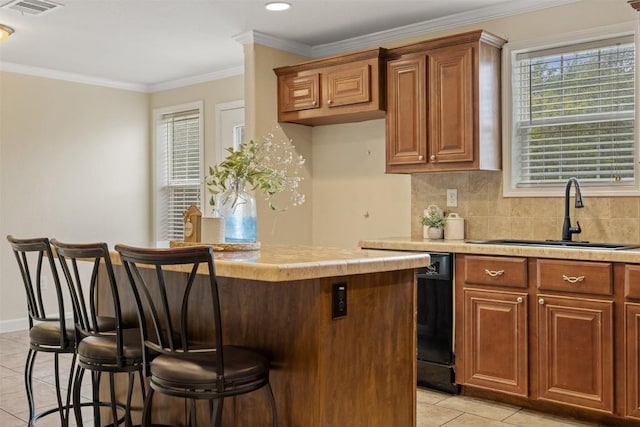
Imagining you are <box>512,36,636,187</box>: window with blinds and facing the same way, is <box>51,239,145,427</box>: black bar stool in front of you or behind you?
in front

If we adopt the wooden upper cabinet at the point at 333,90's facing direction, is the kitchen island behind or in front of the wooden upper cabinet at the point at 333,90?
in front

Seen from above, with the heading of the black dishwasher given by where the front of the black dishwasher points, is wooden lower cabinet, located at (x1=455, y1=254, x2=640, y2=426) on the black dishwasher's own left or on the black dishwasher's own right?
on the black dishwasher's own left

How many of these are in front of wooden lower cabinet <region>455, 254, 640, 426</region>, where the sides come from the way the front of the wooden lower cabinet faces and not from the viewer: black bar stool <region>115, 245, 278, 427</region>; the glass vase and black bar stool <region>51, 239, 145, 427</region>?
3

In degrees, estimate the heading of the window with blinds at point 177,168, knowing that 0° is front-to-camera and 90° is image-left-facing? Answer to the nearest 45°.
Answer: approximately 45°

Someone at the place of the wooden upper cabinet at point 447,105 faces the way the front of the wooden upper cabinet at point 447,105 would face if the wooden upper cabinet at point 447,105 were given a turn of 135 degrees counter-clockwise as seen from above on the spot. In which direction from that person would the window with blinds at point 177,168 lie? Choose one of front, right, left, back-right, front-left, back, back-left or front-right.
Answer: back-left

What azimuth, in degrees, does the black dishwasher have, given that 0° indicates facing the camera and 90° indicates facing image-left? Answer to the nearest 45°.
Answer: approximately 45°
